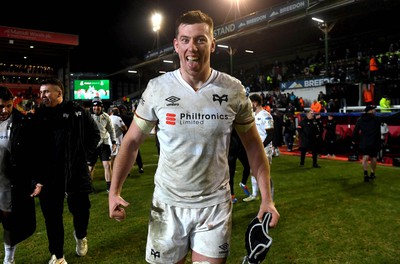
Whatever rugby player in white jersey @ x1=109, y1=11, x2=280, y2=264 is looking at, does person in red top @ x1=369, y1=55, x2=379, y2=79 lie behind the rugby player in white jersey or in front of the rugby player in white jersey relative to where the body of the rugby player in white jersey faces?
behind

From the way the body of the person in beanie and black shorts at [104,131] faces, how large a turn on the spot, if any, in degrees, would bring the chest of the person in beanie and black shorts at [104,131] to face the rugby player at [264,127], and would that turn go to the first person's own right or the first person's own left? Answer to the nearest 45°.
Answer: approximately 90° to the first person's own left

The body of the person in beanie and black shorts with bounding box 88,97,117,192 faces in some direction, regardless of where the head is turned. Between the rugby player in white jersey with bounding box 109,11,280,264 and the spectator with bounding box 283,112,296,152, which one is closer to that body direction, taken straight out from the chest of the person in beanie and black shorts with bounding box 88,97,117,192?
the rugby player in white jersey

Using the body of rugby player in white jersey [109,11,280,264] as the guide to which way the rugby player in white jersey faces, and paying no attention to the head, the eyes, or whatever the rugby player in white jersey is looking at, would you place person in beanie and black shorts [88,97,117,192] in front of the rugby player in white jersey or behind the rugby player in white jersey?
behind

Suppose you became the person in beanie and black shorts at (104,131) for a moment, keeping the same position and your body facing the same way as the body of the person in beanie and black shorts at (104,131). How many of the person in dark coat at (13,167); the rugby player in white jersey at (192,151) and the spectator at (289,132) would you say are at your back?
1

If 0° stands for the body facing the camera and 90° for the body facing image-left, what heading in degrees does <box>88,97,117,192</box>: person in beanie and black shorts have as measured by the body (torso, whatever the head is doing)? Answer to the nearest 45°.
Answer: approximately 45°

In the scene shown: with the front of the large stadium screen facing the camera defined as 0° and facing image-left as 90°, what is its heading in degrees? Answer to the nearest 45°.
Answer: approximately 0°

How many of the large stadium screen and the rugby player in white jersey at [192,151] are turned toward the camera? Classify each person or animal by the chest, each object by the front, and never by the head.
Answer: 2

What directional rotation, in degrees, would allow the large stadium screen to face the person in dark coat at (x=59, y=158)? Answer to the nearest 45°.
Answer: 0° — it already faces them

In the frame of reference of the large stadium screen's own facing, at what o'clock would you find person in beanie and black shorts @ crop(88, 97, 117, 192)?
The person in beanie and black shorts is roughly at 12 o'clock from the large stadium screen.
